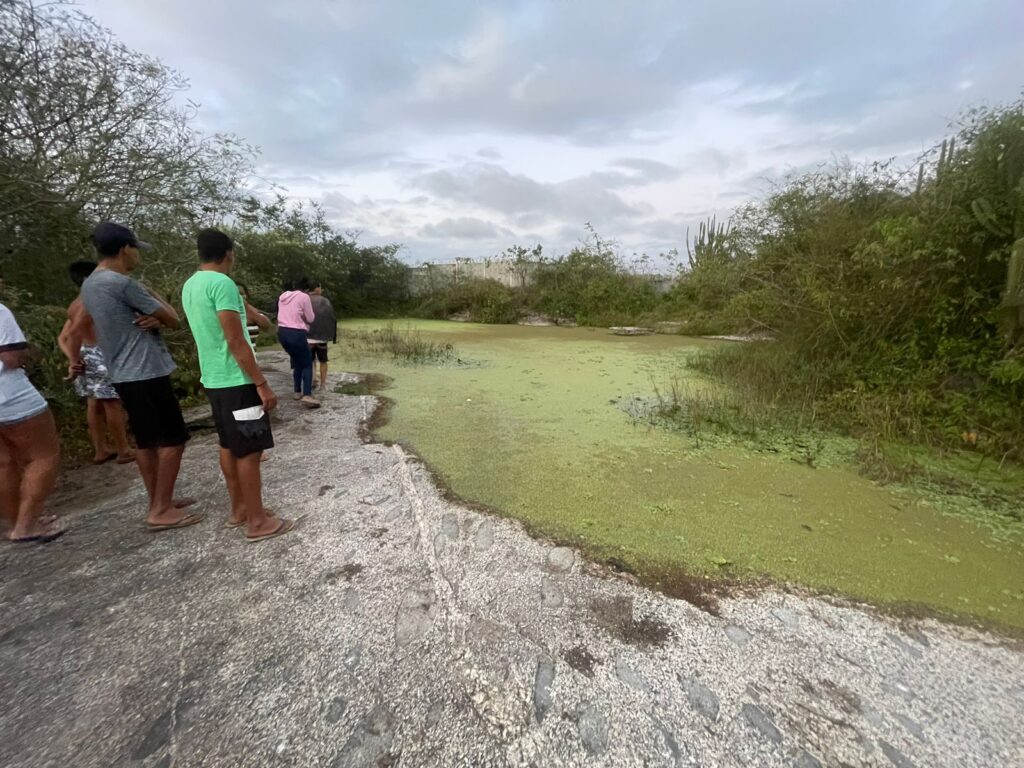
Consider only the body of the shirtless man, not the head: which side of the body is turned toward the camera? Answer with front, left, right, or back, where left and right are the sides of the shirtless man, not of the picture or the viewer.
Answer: right

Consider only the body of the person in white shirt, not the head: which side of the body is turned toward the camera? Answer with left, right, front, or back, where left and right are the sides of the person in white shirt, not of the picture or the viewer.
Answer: right

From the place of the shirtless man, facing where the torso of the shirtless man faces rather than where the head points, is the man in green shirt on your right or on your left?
on your right

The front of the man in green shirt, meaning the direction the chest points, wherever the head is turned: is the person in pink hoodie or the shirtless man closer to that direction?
the person in pink hoodie

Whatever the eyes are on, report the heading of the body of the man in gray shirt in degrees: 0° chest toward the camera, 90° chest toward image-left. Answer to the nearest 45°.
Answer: approximately 270°

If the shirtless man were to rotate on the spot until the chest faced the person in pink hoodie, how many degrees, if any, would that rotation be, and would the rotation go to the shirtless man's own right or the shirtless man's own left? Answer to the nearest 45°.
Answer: approximately 45° to the shirtless man's own left

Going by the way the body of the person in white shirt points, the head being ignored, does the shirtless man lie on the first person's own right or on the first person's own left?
on the first person's own left

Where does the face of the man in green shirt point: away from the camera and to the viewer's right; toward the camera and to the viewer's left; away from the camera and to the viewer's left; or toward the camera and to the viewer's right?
away from the camera and to the viewer's right

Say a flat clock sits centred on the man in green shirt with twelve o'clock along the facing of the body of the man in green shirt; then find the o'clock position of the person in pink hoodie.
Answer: The person in pink hoodie is roughly at 11 o'clock from the man in green shirt.

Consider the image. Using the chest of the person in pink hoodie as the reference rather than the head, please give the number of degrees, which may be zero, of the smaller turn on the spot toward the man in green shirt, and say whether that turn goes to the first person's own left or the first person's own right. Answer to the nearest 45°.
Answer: approximately 135° to the first person's own right

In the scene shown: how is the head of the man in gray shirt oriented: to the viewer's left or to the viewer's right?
to the viewer's right

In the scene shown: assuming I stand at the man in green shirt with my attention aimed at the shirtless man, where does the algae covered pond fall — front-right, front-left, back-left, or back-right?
back-right

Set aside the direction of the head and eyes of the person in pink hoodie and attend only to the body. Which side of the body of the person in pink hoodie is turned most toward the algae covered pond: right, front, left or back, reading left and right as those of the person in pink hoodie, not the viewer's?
right

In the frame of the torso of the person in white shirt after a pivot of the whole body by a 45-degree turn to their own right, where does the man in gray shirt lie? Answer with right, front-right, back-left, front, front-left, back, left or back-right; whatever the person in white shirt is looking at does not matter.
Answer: front
